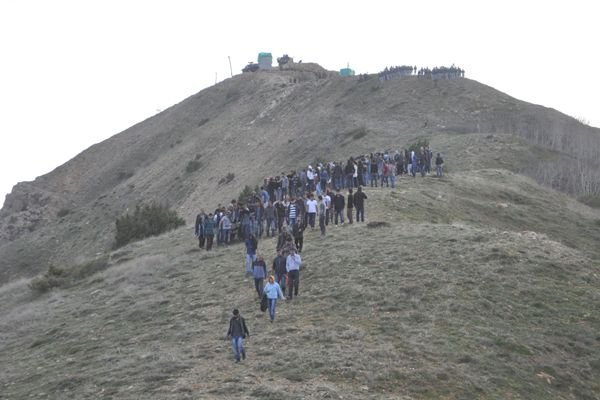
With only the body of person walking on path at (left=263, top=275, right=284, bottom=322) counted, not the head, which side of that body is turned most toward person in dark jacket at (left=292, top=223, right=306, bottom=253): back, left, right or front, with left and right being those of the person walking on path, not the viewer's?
back

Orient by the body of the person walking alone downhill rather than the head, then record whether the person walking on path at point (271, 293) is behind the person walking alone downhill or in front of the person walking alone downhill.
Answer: behind

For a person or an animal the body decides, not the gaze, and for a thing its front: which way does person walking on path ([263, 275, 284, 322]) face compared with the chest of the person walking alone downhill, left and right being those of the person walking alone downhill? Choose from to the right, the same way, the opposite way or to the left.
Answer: the same way

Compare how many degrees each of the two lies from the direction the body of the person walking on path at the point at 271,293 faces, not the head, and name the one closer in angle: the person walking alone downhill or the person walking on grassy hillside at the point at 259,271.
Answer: the person walking alone downhill

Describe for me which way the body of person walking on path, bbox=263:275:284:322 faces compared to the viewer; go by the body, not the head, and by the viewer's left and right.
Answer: facing the viewer

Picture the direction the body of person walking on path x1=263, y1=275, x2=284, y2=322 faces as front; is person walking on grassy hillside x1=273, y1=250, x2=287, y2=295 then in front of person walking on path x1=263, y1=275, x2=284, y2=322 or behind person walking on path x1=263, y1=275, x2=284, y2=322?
behind

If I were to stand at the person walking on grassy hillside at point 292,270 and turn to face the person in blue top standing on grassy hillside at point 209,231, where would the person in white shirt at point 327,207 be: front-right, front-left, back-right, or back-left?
front-right

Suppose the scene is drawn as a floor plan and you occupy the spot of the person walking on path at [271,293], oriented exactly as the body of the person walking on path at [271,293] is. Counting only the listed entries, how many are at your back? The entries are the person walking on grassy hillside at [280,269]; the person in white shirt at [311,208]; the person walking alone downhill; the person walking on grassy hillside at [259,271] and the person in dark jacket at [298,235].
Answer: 4

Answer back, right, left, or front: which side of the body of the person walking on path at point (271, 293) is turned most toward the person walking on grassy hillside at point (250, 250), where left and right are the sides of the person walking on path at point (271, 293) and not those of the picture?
back

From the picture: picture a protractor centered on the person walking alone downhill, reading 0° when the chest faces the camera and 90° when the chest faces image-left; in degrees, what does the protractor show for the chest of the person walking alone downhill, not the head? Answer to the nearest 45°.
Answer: approximately 0°

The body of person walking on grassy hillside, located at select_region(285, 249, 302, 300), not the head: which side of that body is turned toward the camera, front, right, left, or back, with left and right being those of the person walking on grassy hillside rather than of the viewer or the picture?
front
